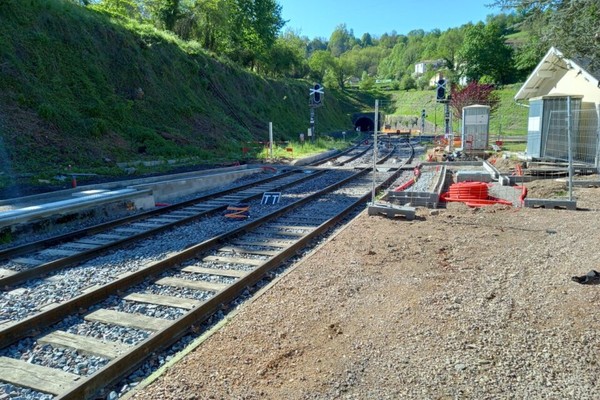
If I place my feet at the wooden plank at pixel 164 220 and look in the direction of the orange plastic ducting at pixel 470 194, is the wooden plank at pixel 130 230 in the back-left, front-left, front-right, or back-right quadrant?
back-right

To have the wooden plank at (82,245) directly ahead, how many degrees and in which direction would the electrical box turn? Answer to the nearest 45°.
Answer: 0° — it already faces it

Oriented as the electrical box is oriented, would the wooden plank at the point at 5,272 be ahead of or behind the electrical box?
ahead

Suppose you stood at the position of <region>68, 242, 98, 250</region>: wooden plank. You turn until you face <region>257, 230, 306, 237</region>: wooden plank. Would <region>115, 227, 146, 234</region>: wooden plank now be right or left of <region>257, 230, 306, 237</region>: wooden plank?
left

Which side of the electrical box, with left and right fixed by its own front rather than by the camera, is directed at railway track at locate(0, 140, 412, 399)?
front

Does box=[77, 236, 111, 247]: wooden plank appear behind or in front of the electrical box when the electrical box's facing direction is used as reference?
in front

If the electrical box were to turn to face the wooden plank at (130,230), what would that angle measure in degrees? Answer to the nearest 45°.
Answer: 0° — it already faces it

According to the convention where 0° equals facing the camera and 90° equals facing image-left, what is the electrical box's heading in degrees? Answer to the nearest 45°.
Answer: approximately 0°

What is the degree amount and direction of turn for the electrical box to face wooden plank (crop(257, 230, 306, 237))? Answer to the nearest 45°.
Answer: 0° — it already faces it

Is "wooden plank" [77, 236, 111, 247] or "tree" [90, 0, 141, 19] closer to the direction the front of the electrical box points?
the wooden plank

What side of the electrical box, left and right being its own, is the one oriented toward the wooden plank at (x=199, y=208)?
front
